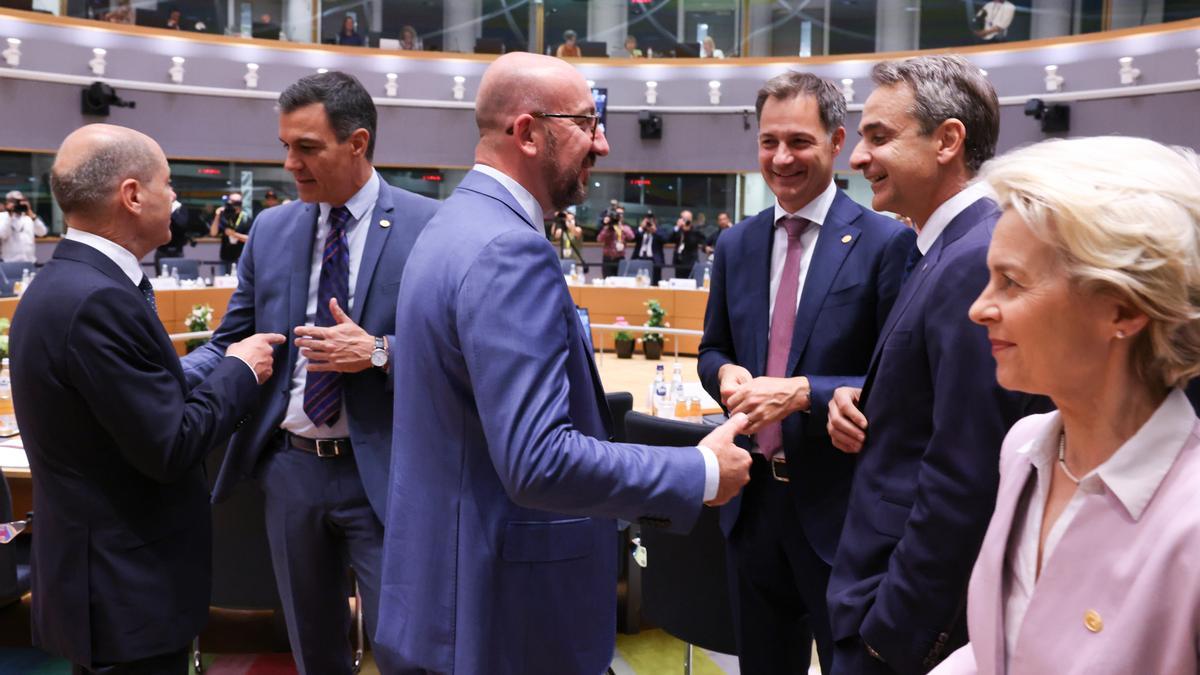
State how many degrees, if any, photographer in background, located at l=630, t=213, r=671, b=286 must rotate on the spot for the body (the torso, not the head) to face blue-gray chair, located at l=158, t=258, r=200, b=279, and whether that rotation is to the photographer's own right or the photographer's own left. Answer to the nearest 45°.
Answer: approximately 45° to the photographer's own right

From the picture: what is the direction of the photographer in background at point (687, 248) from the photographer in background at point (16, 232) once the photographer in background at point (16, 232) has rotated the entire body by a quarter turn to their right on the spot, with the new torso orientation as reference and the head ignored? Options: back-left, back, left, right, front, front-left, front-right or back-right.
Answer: back

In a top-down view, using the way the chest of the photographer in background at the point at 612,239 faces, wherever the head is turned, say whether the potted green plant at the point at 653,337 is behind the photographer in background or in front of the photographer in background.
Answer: in front

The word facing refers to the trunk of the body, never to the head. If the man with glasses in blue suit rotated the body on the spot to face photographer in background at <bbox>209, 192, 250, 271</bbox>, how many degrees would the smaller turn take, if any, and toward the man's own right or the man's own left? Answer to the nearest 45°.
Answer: approximately 90° to the man's own left

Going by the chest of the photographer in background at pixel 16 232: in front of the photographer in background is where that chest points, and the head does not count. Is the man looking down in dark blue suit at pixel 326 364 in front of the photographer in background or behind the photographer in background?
in front

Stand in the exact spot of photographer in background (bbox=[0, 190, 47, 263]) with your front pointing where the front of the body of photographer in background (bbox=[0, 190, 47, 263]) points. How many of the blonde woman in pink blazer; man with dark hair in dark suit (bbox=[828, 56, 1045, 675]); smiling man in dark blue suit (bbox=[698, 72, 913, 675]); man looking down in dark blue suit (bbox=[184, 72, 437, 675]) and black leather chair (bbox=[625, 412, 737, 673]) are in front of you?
5

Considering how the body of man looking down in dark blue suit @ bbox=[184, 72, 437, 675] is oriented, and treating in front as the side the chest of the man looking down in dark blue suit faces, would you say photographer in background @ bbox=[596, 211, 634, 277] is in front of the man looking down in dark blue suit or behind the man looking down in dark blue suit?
behind

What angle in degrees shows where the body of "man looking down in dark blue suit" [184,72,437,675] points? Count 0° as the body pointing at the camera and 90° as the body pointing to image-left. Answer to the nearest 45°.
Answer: approximately 45°

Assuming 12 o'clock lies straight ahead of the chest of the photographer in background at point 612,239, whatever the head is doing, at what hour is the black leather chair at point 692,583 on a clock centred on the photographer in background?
The black leather chair is roughly at 12 o'clock from the photographer in background.

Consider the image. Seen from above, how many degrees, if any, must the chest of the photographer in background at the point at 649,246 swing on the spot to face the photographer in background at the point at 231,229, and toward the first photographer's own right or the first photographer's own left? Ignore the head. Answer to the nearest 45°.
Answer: approximately 90° to the first photographer's own right

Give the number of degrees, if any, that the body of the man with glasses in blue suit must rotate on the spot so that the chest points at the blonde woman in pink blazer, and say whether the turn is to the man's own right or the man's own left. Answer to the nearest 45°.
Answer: approximately 45° to the man's own right

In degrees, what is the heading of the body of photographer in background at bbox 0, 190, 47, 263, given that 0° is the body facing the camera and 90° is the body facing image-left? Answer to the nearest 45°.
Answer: approximately 0°

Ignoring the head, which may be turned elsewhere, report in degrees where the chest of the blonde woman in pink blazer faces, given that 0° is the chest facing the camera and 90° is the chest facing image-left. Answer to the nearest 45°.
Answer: approximately 45°

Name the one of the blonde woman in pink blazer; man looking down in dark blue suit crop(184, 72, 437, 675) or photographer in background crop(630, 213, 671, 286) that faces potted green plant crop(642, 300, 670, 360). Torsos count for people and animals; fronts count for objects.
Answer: the photographer in background

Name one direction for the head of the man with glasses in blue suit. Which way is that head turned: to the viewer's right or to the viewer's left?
to the viewer's right

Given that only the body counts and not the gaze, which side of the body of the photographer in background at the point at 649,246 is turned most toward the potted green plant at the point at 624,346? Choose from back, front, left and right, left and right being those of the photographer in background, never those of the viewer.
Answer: front

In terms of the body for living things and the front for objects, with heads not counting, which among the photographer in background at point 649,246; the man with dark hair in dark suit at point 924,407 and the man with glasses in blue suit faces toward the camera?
the photographer in background

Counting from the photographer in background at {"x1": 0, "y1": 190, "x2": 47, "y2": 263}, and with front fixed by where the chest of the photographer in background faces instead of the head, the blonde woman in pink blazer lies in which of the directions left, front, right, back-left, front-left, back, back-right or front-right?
front

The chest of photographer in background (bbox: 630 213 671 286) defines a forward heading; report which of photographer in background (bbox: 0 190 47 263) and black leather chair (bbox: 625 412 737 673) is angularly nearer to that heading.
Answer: the black leather chair

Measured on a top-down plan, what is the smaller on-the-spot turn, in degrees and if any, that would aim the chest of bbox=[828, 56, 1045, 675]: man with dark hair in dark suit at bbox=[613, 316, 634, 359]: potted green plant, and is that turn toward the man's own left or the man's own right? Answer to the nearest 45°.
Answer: approximately 90° to the man's own right
